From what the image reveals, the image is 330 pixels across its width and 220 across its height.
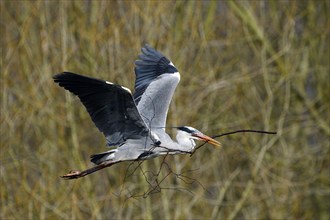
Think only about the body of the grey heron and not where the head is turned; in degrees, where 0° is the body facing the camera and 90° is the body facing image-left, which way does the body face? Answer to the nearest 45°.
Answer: approximately 270°
